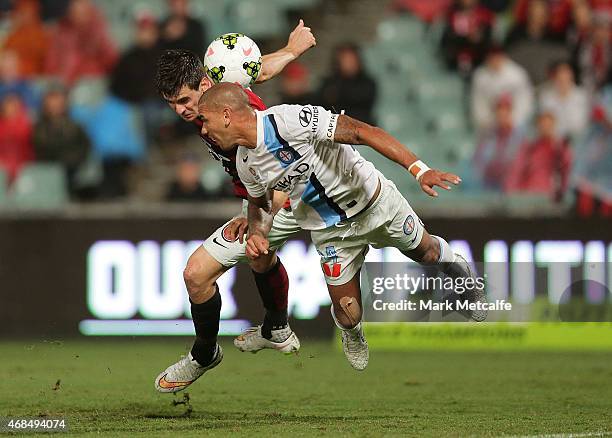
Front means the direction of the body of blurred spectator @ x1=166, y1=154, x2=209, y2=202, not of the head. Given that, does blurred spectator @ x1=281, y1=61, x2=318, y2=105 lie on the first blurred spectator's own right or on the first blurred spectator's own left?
on the first blurred spectator's own left

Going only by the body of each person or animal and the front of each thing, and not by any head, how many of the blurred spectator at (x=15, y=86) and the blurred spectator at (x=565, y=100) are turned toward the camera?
2

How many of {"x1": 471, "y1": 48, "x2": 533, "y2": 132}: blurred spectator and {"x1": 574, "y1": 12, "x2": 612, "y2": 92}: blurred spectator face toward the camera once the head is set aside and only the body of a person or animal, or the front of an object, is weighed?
2

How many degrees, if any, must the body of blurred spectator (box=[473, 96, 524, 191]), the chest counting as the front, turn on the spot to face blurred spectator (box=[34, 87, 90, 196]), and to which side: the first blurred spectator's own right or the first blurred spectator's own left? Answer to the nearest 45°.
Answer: approximately 90° to the first blurred spectator's own right
